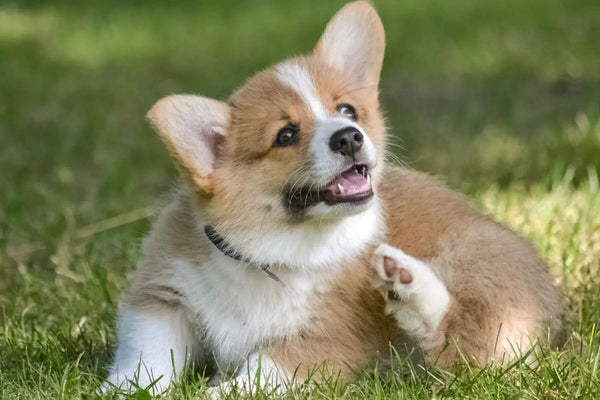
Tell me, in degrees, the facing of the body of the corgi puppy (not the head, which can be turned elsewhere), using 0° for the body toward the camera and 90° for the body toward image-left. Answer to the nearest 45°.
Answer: approximately 45°
